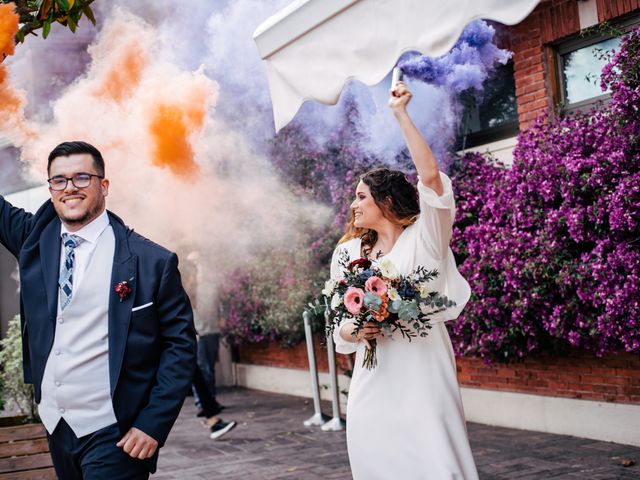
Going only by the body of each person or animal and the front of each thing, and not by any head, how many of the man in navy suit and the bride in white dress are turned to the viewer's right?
0

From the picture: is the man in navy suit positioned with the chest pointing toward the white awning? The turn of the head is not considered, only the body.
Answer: no

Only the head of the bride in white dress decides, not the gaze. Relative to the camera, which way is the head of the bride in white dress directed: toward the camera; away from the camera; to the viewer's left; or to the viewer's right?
to the viewer's left

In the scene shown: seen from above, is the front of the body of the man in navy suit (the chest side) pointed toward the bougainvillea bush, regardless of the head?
no

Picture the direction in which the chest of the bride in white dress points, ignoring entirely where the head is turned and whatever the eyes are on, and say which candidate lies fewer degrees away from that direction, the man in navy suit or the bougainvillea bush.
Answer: the man in navy suit

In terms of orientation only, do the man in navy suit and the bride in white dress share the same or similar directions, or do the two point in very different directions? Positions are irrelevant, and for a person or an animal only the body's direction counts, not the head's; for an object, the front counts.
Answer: same or similar directions

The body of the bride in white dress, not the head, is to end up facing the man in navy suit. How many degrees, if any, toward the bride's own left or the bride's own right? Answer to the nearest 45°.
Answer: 0° — they already face them

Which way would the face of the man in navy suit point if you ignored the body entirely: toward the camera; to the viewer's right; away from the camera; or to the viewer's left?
toward the camera
